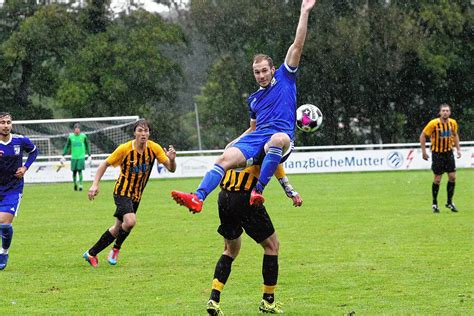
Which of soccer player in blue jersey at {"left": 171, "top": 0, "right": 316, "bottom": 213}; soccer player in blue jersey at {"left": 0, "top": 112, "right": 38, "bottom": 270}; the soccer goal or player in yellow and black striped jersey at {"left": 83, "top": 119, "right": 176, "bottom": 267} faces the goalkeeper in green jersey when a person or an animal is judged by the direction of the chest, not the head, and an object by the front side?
the soccer goal

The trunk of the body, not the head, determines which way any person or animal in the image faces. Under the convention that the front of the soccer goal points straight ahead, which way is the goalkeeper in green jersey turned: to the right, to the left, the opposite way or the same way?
the same way

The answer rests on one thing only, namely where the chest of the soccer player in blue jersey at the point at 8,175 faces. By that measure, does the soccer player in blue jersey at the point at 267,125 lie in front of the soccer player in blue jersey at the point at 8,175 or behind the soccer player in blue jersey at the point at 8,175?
in front

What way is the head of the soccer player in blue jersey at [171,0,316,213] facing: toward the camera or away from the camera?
toward the camera

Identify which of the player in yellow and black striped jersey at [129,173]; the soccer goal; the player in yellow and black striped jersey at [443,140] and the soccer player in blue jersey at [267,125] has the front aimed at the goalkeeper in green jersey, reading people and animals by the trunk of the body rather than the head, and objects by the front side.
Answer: the soccer goal

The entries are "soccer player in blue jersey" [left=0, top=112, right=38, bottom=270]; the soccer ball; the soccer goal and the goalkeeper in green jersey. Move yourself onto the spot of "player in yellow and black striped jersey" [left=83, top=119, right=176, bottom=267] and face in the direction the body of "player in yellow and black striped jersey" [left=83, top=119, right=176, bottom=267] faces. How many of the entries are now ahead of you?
1

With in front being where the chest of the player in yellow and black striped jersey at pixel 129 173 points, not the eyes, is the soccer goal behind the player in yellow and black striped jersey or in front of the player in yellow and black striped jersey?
behind

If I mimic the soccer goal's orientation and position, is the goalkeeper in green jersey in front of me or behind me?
in front

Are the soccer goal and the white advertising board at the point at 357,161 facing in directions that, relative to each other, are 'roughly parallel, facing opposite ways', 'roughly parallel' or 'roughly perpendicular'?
roughly parallel

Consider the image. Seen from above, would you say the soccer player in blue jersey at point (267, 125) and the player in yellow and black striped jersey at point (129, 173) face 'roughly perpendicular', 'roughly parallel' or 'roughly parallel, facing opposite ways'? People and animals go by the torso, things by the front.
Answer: roughly perpendicular

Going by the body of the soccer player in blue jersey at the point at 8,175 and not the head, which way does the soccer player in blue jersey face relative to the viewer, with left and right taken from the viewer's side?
facing the viewer

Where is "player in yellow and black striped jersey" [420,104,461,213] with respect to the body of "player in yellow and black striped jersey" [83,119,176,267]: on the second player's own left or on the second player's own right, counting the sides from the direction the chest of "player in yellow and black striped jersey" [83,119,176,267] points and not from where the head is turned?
on the second player's own left

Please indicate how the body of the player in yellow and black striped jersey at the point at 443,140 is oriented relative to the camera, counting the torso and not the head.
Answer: toward the camera

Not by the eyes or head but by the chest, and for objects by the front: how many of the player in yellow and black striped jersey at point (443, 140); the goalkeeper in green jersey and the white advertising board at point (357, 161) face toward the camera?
3

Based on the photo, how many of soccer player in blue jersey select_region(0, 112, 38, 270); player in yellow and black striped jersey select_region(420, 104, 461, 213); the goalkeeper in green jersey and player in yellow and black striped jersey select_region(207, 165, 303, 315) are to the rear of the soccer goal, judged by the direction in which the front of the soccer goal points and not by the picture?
0

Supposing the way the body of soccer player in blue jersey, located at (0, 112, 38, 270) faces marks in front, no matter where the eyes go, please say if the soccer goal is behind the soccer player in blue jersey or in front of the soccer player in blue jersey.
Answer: behind
